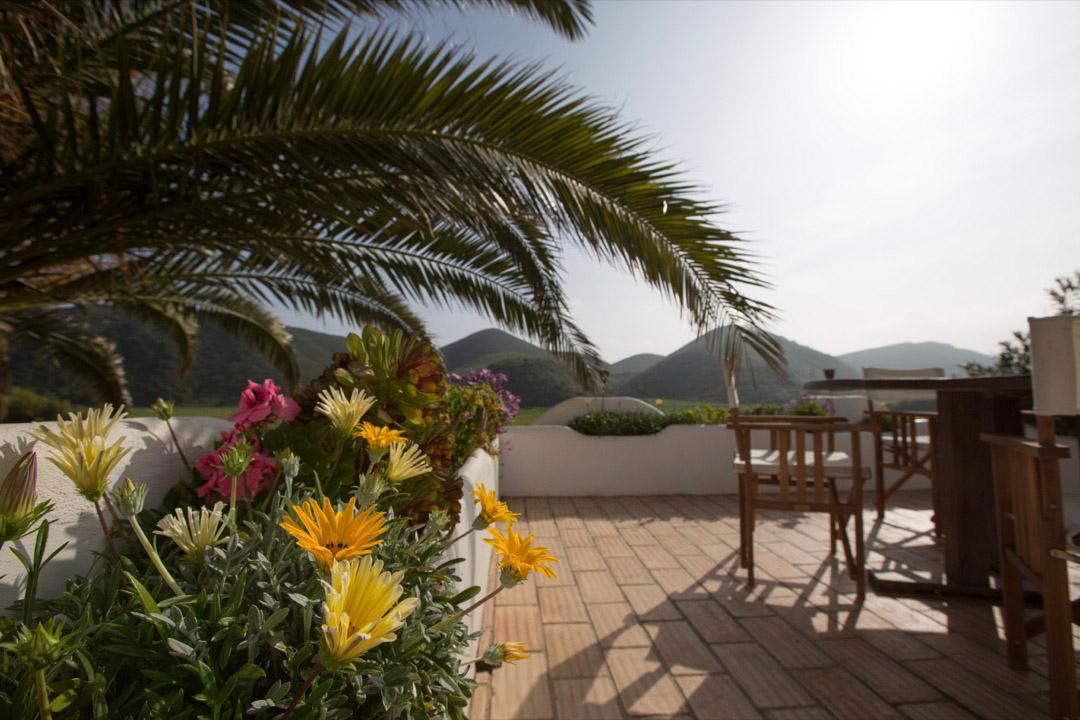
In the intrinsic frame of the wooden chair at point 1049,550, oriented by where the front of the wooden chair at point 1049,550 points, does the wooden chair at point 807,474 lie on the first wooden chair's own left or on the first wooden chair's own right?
on the first wooden chair's own left

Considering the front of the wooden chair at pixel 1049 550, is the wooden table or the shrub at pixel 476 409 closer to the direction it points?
the wooden table

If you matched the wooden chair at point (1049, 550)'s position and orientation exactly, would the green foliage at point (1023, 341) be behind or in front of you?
in front

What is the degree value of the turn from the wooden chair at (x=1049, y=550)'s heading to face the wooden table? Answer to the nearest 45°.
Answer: approximately 45° to its left

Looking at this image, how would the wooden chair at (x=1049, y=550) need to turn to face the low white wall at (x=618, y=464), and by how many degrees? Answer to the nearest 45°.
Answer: approximately 90° to its left
